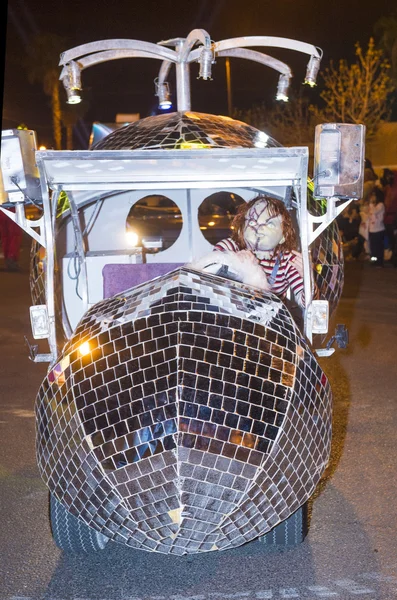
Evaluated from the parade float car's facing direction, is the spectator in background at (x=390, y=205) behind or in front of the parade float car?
behind

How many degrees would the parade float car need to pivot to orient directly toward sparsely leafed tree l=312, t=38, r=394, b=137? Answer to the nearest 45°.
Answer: approximately 180°

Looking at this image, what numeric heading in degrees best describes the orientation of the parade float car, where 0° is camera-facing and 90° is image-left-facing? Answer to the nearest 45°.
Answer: approximately 0°

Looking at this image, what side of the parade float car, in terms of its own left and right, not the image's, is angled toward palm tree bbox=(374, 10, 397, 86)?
back

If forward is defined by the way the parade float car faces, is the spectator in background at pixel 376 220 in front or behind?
behind
